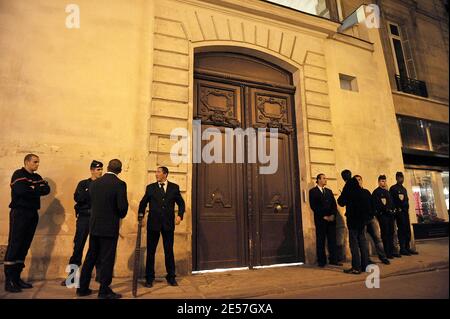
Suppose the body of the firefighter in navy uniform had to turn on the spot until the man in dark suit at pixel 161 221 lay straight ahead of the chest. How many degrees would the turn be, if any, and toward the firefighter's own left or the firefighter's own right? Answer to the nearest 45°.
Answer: approximately 45° to the firefighter's own left

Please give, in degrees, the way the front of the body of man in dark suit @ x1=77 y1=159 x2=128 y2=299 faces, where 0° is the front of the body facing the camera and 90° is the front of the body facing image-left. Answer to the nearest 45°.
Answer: approximately 225°

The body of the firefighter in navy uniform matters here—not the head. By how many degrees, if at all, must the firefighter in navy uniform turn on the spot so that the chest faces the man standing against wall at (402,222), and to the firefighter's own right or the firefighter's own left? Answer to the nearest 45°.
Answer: approximately 45° to the firefighter's own left

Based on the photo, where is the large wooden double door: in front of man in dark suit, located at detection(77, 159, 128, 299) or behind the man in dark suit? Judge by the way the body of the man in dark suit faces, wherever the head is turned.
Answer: in front

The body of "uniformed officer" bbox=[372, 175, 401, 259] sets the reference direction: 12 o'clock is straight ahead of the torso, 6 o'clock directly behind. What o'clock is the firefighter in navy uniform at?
The firefighter in navy uniform is roughly at 3 o'clock from the uniformed officer.

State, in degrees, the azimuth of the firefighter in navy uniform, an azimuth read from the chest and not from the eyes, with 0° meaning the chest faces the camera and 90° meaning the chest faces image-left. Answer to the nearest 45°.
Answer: approximately 315°

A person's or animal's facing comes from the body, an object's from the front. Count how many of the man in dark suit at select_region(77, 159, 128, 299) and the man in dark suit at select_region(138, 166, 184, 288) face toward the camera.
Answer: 1

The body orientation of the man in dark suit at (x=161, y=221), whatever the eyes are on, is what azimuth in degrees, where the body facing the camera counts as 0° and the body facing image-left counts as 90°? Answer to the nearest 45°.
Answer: approximately 0°

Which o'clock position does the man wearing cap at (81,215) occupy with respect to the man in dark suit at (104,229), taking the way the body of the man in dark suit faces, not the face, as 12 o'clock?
The man wearing cap is roughly at 10 o'clock from the man in dark suit.

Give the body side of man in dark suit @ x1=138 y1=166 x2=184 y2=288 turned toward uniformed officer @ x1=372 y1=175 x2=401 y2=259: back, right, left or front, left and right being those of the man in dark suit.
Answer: left
